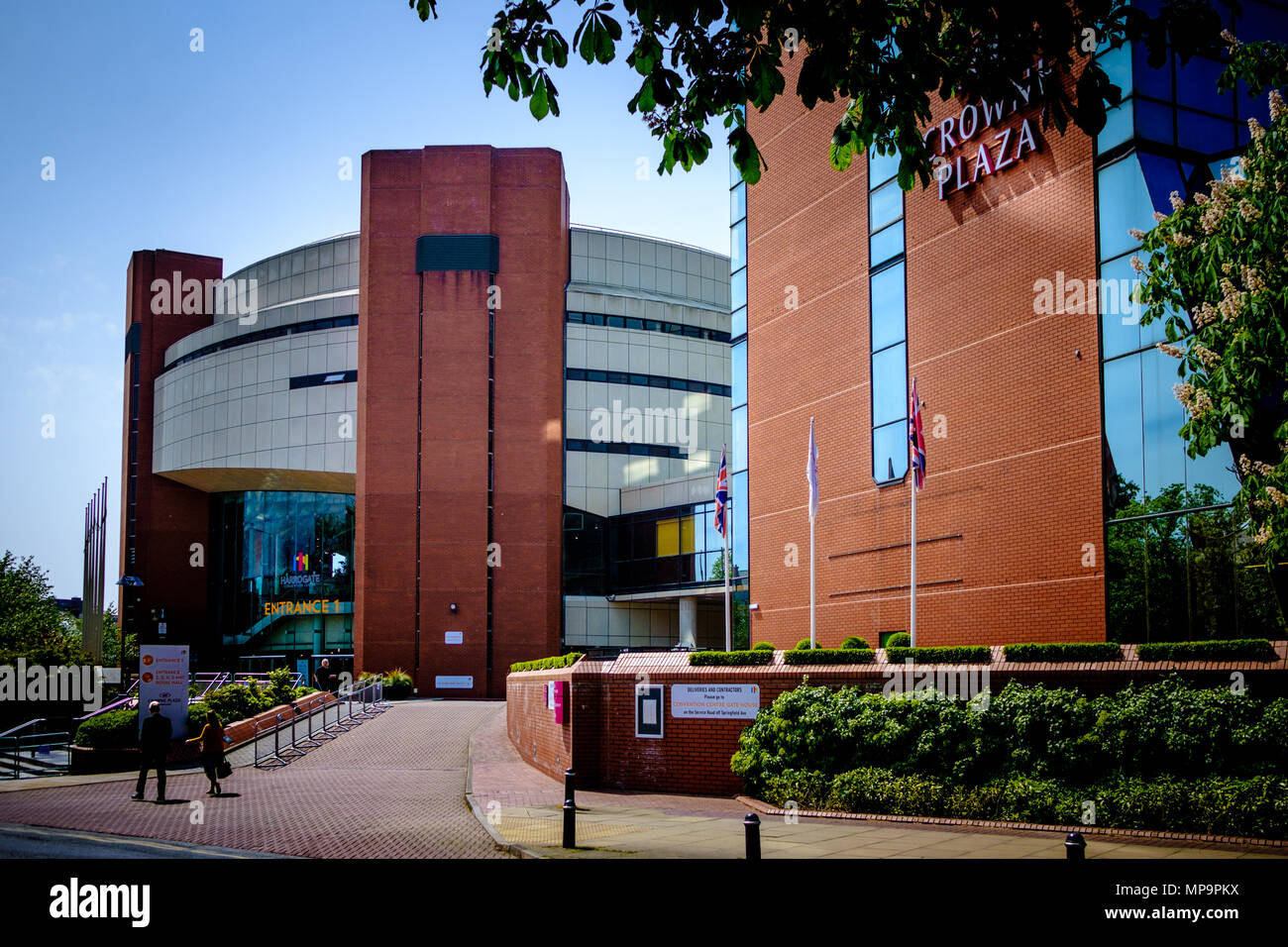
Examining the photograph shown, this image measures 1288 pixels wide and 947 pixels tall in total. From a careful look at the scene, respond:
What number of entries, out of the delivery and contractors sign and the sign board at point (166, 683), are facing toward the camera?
2

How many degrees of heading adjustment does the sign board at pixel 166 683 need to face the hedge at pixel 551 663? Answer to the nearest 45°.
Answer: approximately 90° to its left

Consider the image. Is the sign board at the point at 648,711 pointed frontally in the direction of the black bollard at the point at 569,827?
yes

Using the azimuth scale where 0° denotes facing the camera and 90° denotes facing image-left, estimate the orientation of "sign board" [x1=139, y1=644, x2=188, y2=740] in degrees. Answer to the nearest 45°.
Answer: approximately 0°

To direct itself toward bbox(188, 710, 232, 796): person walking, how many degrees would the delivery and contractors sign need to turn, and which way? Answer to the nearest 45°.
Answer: approximately 90° to its right

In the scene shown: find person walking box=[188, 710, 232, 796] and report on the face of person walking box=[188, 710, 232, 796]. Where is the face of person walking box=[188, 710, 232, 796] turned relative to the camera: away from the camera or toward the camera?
away from the camera

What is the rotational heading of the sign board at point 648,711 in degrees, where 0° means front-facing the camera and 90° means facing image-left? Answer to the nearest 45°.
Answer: approximately 0°

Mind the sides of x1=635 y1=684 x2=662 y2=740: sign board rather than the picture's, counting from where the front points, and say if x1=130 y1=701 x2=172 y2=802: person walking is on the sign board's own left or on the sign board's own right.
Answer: on the sign board's own right
